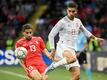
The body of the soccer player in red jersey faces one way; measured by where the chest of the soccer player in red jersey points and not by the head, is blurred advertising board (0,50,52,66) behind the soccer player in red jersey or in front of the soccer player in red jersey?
behind

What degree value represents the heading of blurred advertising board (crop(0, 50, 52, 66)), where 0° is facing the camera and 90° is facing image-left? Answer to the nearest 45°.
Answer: approximately 0°
